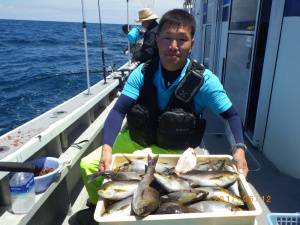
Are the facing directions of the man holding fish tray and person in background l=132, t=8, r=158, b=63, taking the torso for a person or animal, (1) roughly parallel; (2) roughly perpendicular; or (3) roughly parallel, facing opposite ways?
roughly perpendicular

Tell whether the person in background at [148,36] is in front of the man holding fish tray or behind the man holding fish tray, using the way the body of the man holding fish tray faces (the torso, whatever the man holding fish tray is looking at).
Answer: behind

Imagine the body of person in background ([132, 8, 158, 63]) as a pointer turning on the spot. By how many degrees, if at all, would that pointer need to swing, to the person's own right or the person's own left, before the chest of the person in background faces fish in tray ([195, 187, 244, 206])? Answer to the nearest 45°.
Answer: approximately 90° to the person's own left

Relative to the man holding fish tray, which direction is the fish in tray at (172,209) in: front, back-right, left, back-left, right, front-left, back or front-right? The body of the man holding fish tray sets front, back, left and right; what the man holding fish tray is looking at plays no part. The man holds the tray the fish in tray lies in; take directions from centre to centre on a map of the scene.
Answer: front

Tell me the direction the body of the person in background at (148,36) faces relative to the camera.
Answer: to the viewer's left

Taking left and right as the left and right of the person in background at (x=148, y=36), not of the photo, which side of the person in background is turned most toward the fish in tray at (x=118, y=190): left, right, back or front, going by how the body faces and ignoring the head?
left

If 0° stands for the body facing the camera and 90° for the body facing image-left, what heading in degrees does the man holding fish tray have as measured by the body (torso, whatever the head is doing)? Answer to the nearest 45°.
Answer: approximately 0°

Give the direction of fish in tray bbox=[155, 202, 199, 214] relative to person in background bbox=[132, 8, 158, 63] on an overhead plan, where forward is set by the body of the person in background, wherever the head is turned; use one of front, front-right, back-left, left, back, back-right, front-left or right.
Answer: left
